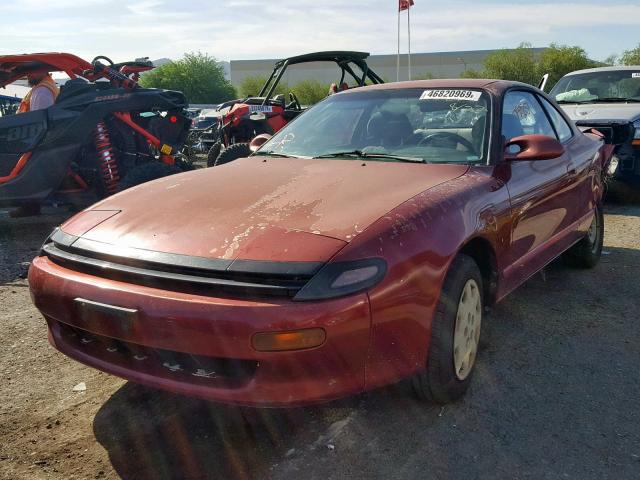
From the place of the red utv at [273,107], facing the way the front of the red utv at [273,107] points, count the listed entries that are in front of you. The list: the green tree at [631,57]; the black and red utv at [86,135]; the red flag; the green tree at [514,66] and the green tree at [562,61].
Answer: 1

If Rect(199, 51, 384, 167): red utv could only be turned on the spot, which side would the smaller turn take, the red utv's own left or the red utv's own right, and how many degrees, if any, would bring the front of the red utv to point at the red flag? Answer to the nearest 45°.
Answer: approximately 135° to the red utv's own right

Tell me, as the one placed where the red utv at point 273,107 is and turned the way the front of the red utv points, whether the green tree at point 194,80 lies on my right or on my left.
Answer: on my right

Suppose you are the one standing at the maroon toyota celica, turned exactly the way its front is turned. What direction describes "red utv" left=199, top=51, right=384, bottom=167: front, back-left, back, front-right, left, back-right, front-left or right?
back-right

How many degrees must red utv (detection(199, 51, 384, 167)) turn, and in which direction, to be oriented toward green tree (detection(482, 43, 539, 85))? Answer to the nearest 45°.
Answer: approximately 180°

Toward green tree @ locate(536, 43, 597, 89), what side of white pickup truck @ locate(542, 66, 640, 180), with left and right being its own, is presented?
back

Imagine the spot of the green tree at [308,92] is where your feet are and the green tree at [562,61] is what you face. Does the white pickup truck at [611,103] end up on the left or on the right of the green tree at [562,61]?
right

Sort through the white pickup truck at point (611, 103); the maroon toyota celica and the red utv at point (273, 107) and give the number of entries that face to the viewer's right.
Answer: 0

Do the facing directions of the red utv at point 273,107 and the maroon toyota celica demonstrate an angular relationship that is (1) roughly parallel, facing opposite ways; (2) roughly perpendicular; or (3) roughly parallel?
roughly parallel

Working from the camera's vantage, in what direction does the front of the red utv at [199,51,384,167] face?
facing the viewer and to the left of the viewer

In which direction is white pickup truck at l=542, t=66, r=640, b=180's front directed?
toward the camera

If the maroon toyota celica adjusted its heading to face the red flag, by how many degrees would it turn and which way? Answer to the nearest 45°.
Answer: approximately 135° to its right

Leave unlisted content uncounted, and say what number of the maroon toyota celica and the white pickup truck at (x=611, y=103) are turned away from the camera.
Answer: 0

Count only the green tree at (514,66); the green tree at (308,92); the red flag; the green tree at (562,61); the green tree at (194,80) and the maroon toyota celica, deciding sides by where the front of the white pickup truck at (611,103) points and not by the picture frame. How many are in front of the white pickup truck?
1

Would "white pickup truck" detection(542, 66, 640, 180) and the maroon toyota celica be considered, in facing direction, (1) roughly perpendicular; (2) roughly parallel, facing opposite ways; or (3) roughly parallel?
roughly parallel
